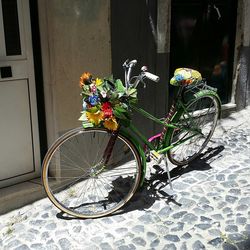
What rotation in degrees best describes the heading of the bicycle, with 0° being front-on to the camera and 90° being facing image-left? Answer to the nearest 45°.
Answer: approximately 45°

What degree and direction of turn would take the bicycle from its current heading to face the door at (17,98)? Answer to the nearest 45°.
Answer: approximately 45° to its right
